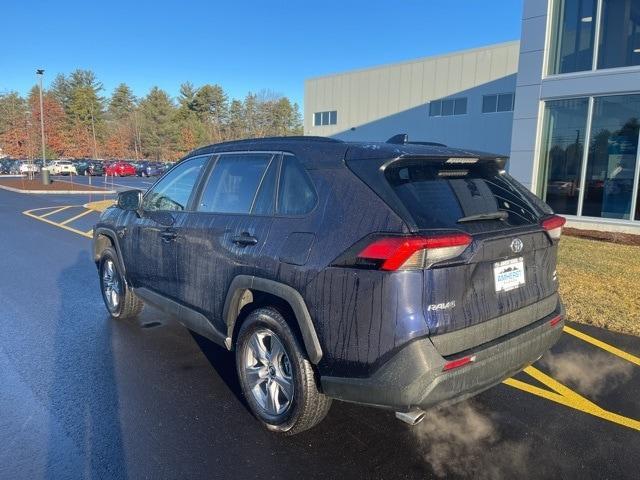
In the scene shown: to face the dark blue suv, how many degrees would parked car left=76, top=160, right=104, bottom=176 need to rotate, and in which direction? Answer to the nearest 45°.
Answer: approximately 45° to its left

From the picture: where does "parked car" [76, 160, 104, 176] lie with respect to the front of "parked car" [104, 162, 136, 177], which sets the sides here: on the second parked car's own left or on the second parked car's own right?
on the second parked car's own right

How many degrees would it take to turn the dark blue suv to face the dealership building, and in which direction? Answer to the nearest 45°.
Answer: approximately 90° to its right

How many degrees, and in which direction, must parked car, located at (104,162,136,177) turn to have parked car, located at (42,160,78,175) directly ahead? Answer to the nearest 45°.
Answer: approximately 90° to its right

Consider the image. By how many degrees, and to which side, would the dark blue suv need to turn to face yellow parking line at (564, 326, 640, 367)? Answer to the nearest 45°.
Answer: approximately 90° to its right

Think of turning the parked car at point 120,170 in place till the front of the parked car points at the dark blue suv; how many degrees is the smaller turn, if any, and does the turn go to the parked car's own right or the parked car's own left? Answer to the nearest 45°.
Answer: approximately 45° to the parked car's own left

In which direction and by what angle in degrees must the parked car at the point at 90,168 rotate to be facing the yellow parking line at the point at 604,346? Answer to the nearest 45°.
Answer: approximately 45° to its left

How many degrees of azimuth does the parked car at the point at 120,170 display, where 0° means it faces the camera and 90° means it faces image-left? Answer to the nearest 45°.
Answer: approximately 45°

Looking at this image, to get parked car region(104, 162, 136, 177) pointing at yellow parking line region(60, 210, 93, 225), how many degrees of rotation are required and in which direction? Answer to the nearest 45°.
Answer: approximately 45° to its left

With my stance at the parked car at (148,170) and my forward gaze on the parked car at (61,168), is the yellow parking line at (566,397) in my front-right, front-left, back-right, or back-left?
back-left

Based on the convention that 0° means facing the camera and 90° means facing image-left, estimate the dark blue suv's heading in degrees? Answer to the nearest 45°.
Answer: approximately 135°
